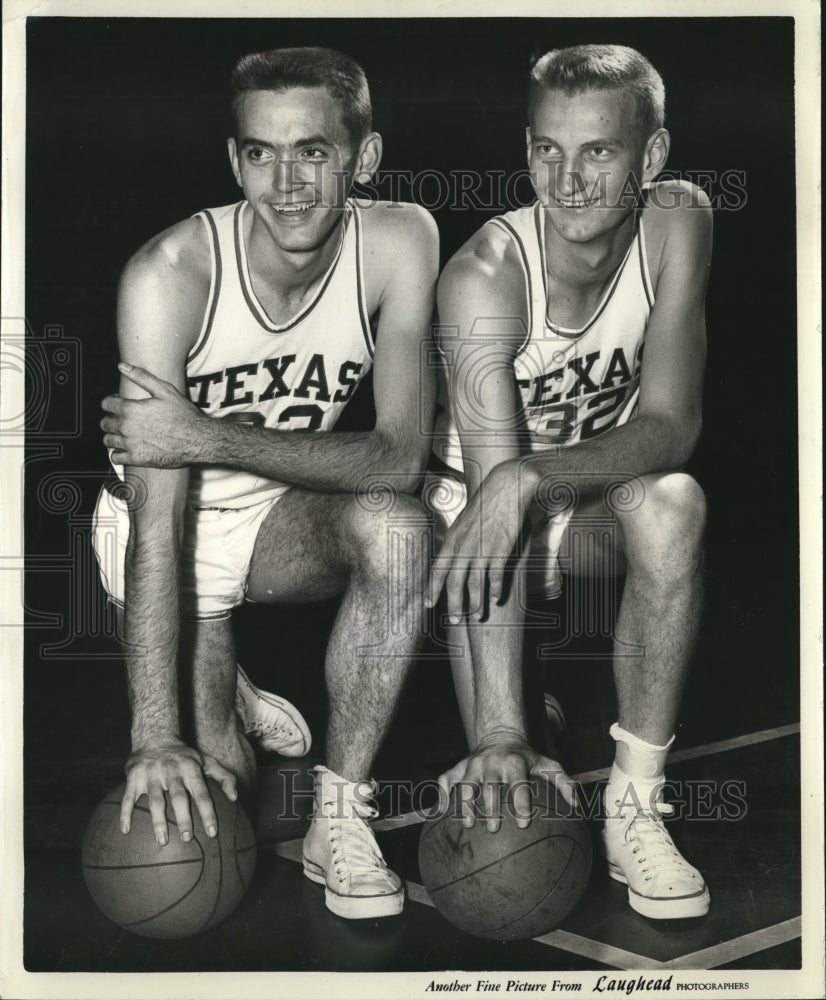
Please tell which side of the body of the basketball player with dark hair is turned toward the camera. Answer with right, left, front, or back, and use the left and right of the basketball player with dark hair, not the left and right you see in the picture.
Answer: front
